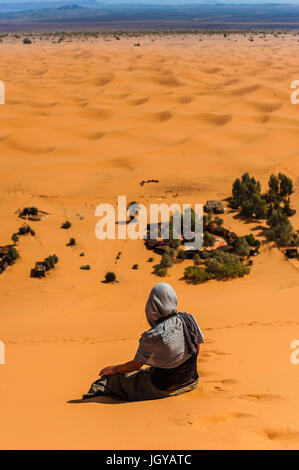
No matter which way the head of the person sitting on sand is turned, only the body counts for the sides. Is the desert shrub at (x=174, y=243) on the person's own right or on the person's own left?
on the person's own right

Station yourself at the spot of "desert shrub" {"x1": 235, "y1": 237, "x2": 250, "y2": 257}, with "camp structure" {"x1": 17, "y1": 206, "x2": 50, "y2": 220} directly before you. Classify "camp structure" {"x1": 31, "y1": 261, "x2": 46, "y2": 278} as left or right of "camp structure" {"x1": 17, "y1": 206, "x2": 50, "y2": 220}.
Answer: left

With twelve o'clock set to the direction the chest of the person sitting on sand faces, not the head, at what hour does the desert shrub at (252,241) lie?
The desert shrub is roughly at 2 o'clock from the person sitting on sand.

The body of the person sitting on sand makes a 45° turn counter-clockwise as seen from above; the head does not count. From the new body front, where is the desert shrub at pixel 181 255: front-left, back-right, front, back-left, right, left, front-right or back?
right

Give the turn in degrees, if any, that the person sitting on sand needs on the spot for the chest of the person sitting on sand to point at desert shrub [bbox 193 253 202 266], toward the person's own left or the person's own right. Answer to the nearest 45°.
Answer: approximately 45° to the person's own right

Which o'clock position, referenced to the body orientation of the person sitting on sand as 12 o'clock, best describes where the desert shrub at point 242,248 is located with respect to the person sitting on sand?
The desert shrub is roughly at 2 o'clock from the person sitting on sand.

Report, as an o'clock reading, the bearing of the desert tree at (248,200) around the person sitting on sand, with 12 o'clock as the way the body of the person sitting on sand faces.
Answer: The desert tree is roughly at 2 o'clock from the person sitting on sand.

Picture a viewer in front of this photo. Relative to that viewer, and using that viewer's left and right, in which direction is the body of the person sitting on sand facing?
facing away from the viewer and to the left of the viewer

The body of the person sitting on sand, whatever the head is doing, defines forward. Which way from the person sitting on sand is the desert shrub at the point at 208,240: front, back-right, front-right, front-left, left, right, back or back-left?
front-right
